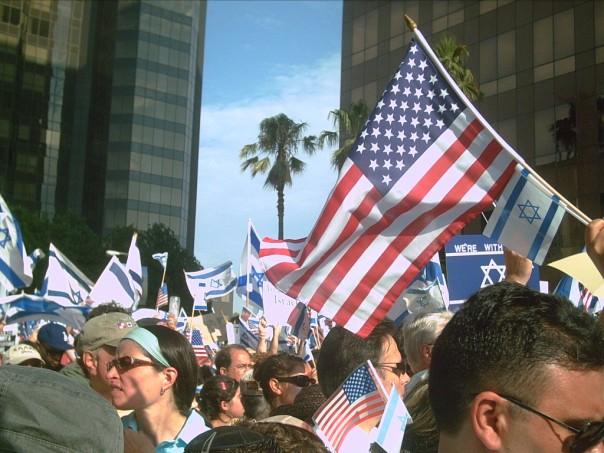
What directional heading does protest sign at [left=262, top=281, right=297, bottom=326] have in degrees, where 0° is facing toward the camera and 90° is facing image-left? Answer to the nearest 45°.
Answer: approximately 0°

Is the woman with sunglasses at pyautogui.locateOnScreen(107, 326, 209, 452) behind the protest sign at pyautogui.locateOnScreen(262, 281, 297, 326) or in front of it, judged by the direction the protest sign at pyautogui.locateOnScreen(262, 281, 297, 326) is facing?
in front

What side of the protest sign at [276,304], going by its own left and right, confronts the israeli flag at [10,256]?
right

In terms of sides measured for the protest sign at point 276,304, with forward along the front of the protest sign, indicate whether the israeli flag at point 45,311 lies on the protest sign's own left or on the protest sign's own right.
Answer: on the protest sign's own right

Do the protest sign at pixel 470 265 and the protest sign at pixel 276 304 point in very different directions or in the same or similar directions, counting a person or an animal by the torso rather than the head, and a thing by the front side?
same or similar directions

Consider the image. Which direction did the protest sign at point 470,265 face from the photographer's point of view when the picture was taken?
facing the viewer

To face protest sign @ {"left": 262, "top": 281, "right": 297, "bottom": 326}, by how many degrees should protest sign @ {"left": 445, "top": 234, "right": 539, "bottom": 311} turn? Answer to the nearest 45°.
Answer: approximately 135° to its right

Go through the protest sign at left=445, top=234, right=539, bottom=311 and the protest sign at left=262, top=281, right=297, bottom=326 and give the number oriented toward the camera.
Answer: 2

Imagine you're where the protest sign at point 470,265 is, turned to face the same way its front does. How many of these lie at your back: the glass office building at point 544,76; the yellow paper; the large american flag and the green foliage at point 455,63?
2

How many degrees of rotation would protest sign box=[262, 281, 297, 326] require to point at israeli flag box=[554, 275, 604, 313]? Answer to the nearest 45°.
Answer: approximately 45° to its left
